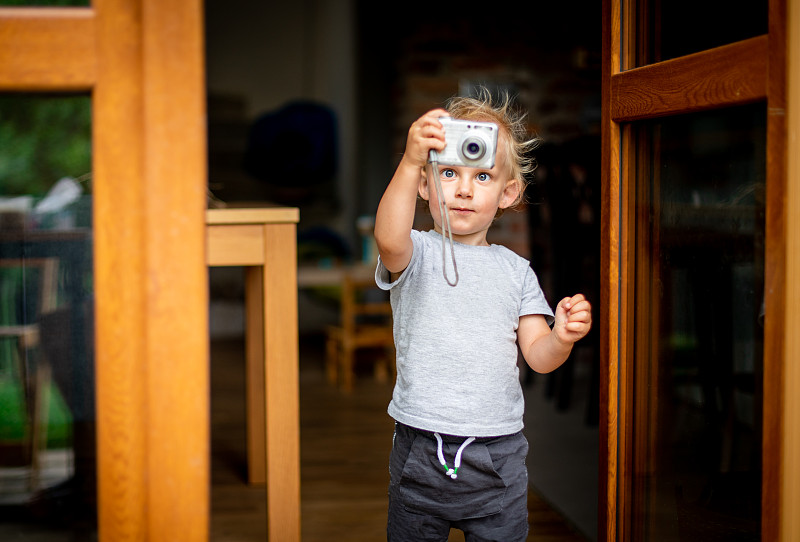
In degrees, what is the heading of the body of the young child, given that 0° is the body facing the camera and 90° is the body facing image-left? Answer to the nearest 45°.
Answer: approximately 0°

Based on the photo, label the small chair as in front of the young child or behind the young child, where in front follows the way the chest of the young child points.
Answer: behind
